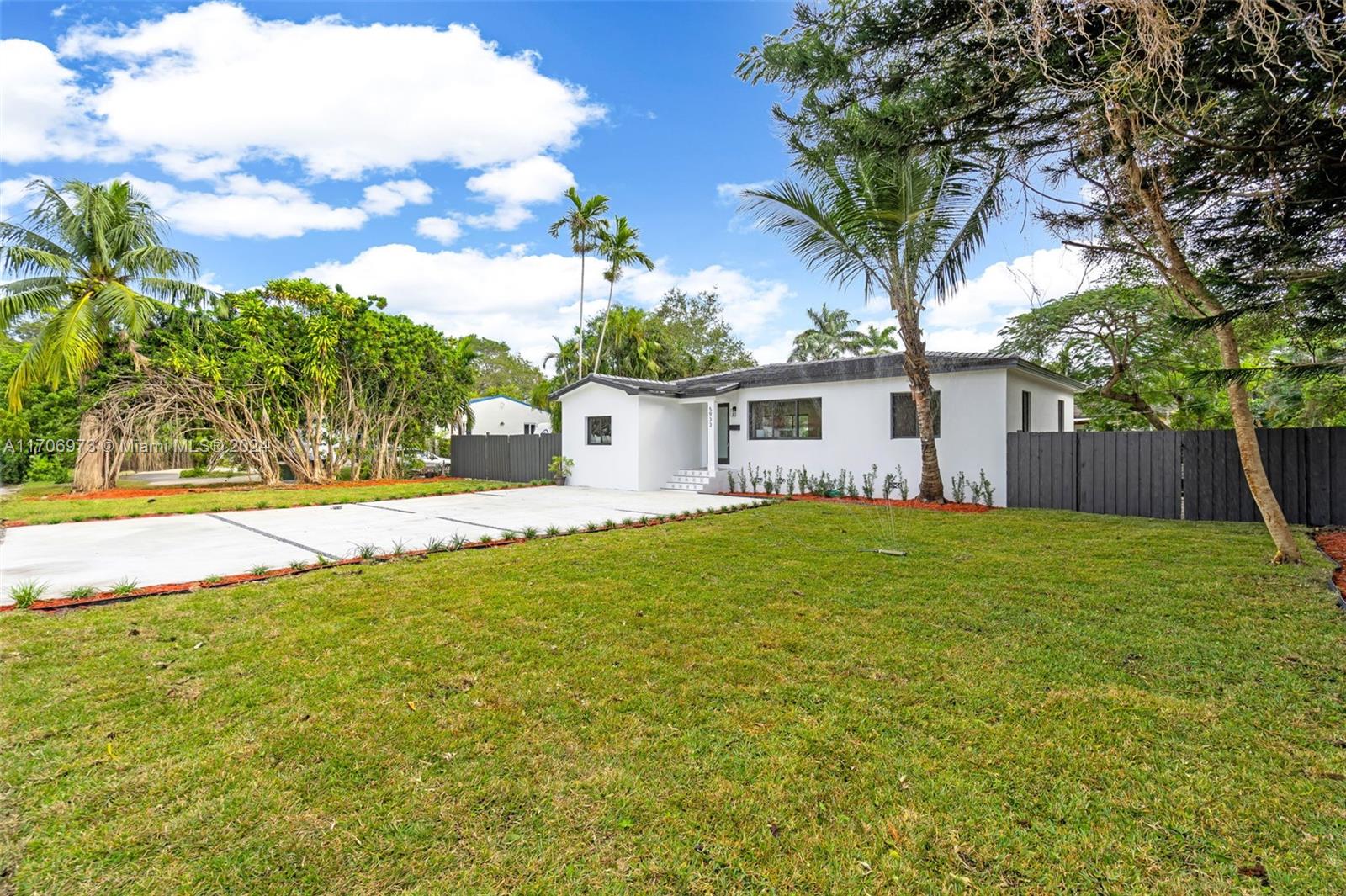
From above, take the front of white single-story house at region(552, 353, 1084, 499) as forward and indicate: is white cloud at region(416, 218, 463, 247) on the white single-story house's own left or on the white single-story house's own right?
on the white single-story house's own right

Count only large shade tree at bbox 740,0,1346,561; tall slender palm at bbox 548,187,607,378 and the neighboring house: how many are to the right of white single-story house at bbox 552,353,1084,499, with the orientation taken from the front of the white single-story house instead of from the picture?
2

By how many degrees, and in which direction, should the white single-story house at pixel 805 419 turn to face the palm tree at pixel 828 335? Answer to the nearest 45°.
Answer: approximately 135° to its right

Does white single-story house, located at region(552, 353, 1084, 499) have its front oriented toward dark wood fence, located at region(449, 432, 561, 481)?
no

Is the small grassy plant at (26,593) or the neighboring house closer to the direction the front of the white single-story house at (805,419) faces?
the small grassy plant

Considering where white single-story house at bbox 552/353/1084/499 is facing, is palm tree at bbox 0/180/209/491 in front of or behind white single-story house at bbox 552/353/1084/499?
in front

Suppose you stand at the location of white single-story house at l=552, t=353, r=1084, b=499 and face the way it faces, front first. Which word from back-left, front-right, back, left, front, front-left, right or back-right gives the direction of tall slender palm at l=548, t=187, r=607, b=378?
right

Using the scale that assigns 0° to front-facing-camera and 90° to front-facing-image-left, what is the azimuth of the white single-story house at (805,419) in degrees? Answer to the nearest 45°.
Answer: approximately 45°

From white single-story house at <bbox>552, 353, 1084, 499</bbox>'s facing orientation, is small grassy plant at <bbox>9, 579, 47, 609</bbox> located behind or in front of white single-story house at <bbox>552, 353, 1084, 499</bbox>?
in front

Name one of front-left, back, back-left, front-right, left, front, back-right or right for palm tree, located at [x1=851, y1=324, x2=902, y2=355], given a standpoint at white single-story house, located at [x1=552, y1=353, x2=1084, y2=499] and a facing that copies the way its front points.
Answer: back-right
